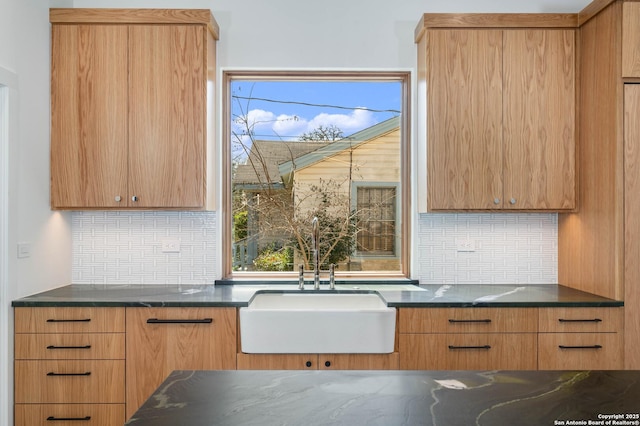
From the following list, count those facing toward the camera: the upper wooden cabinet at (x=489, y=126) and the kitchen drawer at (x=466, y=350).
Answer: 2

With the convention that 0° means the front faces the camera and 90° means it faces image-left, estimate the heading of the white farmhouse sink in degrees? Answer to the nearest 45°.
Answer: approximately 0°

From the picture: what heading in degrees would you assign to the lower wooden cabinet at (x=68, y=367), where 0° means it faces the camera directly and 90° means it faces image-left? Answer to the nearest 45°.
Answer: approximately 0°

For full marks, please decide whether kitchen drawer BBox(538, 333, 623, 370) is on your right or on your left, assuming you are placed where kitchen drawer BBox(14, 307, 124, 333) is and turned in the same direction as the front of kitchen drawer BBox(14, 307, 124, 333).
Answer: on your left

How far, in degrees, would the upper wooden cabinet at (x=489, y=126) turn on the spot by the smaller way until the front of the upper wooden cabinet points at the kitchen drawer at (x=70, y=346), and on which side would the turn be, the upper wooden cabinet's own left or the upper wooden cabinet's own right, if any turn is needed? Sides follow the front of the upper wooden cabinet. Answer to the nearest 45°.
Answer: approximately 45° to the upper wooden cabinet's own right
